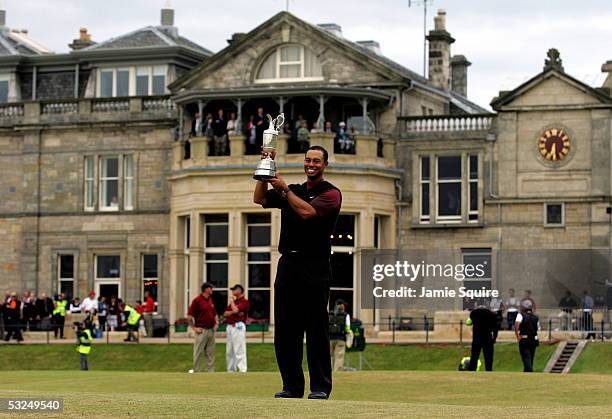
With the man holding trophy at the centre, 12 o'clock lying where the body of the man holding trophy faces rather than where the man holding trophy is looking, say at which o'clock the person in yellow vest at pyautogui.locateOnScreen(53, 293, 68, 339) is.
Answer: The person in yellow vest is roughly at 4 o'clock from the man holding trophy.

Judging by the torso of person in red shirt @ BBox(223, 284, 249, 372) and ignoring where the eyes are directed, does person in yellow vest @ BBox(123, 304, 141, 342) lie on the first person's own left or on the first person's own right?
on the first person's own right

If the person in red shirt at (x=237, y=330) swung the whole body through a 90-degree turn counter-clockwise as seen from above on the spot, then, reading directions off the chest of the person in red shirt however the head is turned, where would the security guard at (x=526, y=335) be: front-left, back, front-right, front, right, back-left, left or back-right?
front-left

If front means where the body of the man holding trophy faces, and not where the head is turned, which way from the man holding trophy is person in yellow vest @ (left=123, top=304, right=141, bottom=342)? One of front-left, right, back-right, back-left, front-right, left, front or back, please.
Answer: back-right

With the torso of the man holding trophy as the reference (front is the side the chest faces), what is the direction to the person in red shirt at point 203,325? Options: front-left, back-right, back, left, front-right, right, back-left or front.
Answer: back-right
